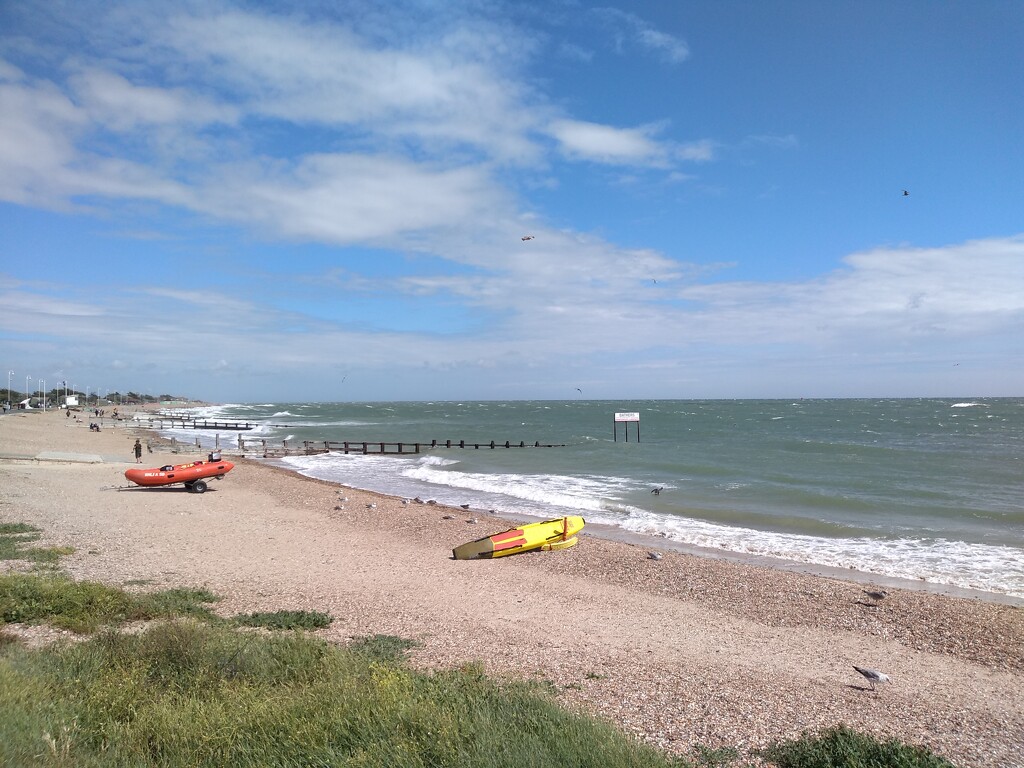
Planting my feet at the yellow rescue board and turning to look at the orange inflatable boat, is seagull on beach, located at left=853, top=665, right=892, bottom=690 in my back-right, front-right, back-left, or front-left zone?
back-left

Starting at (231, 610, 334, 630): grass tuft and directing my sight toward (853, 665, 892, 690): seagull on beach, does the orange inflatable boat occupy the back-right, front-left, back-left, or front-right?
back-left

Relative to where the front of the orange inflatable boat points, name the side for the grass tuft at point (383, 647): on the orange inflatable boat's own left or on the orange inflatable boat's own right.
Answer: on the orange inflatable boat's own left

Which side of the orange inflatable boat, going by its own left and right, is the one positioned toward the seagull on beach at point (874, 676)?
left

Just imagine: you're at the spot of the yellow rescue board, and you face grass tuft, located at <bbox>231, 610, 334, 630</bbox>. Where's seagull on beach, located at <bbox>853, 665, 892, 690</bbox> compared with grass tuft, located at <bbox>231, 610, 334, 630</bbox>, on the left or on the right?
left

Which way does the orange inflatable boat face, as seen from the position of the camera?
facing to the left of the viewer

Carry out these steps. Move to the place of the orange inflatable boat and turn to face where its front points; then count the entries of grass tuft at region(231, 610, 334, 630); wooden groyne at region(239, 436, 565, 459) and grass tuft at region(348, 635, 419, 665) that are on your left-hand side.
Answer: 2

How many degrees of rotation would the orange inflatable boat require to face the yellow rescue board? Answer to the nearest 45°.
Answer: approximately 135° to its left

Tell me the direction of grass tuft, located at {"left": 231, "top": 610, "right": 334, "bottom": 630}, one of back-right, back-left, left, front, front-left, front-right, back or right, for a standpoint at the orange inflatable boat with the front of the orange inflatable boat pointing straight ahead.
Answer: left
